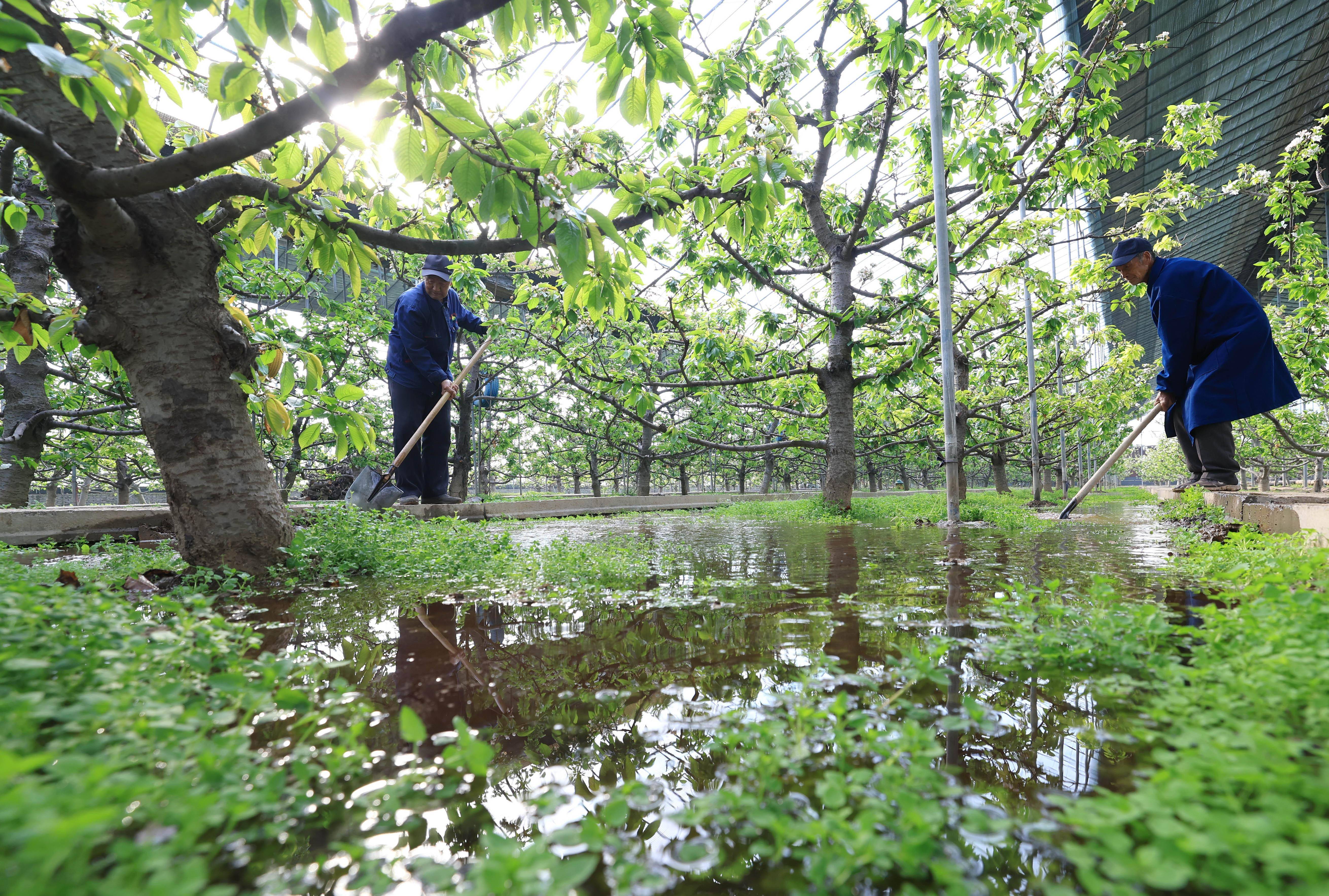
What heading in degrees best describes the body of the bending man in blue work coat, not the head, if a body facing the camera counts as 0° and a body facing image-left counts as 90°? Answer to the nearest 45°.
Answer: approximately 90°

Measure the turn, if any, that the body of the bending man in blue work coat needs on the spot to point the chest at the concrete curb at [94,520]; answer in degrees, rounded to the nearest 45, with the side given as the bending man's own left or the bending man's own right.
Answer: approximately 45° to the bending man's own left

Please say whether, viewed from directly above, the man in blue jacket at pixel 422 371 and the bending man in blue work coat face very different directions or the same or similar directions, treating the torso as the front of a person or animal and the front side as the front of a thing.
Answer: very different directions

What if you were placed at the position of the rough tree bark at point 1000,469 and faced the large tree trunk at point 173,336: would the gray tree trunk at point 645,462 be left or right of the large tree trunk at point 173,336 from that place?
right

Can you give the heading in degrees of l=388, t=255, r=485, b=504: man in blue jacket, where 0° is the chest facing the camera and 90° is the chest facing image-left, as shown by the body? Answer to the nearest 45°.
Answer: approximately 315°

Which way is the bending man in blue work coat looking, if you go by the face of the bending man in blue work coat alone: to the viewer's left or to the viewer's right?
to the viewer's left

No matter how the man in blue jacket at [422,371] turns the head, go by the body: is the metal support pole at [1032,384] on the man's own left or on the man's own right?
on the man's own left

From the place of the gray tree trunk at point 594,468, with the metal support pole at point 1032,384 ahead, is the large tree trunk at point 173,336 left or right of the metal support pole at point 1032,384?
right

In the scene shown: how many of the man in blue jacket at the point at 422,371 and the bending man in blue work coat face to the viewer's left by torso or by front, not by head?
1

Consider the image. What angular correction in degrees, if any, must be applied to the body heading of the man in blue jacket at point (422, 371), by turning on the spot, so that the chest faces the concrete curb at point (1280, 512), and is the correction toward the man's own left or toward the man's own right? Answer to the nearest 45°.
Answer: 0° — they already face it

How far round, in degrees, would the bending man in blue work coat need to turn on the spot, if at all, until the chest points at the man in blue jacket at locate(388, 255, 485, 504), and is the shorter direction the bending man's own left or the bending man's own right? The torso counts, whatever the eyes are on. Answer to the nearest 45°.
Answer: approximately 45° to the bending man's own left

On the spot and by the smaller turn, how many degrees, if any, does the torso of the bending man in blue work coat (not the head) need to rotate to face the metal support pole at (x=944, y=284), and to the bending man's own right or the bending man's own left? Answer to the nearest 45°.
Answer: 0° — they already face it

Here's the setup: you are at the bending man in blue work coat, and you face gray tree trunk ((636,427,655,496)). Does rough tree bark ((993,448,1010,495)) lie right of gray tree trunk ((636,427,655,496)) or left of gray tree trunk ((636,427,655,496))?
right

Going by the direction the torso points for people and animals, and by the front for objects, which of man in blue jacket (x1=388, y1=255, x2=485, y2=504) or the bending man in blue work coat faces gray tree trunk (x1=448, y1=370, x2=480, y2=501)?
the bending man in blue work coat
